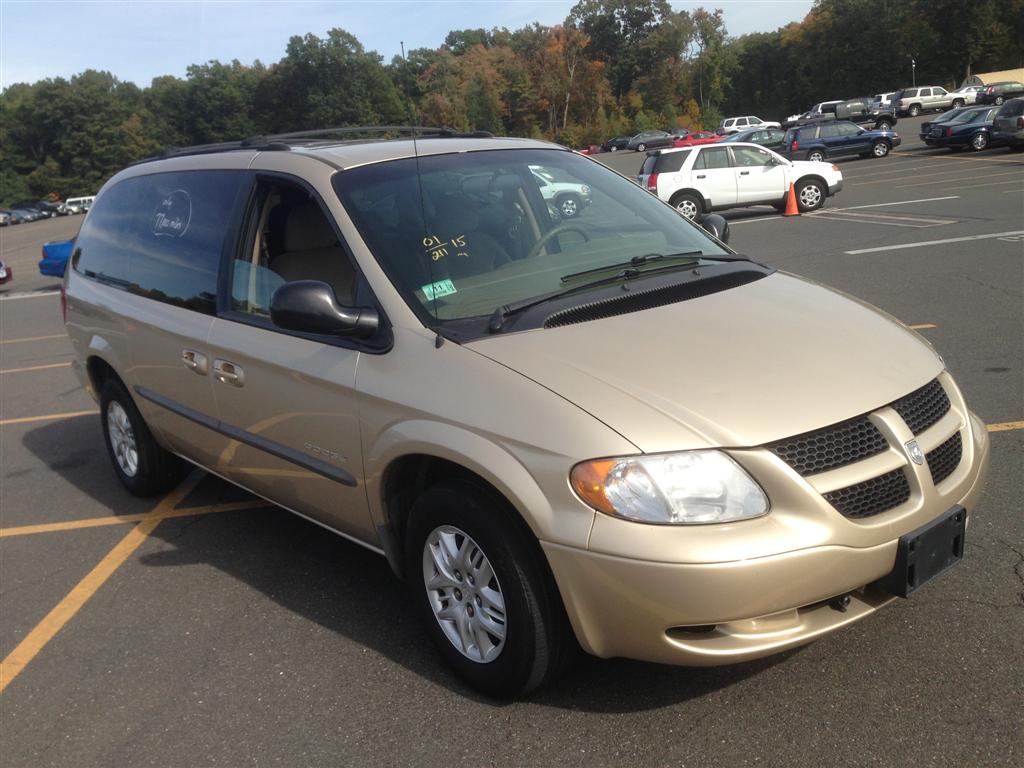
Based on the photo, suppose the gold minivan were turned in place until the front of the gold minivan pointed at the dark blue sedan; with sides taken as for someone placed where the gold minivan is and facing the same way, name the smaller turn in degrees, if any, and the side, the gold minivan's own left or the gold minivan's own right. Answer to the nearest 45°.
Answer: approximately 90° to the gold minivan's own left

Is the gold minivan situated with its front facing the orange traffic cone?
no

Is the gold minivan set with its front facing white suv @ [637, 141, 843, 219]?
no

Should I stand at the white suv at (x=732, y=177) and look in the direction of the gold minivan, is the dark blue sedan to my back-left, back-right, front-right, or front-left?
back-left

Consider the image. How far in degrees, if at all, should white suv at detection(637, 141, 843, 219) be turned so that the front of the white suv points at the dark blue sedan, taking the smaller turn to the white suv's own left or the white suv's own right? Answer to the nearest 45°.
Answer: approximately 45° to the white suv's own left

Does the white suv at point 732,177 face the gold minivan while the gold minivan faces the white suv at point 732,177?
no

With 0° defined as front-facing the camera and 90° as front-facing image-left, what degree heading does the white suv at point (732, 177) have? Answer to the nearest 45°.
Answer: approximately 270°

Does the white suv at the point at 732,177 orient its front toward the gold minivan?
no

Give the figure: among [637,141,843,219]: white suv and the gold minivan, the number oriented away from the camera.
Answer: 0

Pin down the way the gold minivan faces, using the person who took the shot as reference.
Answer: facing the viewer and to the right of the viewer
